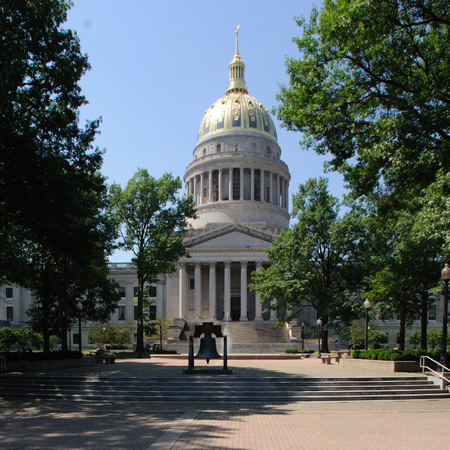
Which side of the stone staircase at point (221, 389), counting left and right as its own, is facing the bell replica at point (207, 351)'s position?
back

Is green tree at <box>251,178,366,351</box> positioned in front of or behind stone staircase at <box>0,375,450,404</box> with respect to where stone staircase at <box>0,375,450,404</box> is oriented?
behind

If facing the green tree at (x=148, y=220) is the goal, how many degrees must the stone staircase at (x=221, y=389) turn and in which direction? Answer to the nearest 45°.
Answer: approximately 180°

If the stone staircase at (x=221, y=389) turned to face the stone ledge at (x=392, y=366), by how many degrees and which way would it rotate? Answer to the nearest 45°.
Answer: approximately 135° to its left

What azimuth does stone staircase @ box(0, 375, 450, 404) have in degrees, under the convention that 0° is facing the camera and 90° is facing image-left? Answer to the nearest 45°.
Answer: approximately 0°
